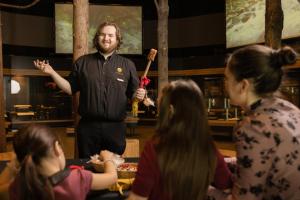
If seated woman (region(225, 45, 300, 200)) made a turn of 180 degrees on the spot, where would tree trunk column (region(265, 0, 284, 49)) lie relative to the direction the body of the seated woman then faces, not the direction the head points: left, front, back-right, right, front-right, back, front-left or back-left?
back-left

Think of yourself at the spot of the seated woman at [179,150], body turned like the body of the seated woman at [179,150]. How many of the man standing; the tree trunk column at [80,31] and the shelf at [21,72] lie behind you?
0

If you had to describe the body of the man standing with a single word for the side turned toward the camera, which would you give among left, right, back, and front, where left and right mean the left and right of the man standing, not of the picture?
front

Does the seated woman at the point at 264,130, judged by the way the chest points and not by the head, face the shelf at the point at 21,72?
yes

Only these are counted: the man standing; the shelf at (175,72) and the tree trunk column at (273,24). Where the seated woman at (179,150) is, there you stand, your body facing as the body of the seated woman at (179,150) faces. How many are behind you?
0

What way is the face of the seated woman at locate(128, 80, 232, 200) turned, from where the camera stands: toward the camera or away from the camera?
away from the camera

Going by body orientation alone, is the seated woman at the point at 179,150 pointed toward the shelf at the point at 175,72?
yes

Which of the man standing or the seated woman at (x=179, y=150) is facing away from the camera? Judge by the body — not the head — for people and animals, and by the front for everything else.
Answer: the seated woman

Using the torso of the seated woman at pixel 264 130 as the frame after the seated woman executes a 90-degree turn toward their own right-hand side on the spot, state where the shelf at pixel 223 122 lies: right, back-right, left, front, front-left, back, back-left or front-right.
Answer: front-left

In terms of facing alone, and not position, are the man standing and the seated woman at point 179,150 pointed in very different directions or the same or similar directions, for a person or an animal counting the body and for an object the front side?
very different directions

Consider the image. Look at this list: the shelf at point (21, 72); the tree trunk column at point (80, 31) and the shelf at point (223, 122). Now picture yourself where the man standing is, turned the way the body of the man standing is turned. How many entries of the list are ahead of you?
0

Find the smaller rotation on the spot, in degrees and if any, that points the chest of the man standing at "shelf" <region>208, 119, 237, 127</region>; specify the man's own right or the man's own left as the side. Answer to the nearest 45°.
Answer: approximately 135° to the man's own left

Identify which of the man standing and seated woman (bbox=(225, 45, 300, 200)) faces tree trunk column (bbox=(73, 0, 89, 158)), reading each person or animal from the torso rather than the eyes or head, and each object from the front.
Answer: the seated woman

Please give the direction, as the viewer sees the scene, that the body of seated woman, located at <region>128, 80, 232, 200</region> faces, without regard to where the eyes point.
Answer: away from the camera

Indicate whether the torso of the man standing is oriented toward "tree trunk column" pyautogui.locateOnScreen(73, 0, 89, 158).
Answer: no

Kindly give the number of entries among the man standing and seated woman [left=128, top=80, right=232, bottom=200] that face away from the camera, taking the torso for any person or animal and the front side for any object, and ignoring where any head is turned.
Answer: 1

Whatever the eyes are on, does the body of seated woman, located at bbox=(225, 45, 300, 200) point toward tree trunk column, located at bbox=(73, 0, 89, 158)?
yes

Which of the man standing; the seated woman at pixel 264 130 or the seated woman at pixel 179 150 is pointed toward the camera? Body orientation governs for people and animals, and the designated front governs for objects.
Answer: the man standing

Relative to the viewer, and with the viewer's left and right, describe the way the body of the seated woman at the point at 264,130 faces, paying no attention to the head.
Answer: facing away from the viewer and to the left of the viewer
